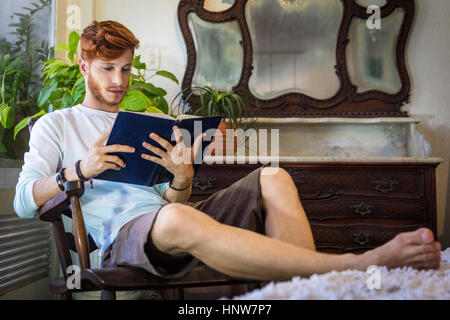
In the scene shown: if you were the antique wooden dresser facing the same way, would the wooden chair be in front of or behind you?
in front

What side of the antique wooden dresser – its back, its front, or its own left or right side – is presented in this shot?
front

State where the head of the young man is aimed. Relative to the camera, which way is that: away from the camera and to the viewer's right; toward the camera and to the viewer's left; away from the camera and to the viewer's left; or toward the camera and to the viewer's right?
toward the camera and to the viewer's right

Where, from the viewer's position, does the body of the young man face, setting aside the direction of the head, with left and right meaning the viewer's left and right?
facing the viewer and to the right of the viewer

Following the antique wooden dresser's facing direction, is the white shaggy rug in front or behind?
in front

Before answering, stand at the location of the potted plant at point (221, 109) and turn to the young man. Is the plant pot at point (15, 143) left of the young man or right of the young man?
right

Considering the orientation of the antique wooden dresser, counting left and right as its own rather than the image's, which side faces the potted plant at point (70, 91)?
right

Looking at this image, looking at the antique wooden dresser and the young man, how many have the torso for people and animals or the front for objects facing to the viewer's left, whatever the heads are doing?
0

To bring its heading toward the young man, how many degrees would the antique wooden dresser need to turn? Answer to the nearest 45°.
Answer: approximately 45° to its right

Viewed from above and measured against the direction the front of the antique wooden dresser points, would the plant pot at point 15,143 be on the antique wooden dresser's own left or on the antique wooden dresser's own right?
on the antique wooden dresser's own right

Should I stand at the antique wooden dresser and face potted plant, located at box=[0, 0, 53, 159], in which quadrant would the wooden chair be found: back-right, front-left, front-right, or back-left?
front-left

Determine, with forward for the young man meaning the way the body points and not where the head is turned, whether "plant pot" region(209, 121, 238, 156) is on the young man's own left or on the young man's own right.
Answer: on the young man's own left
